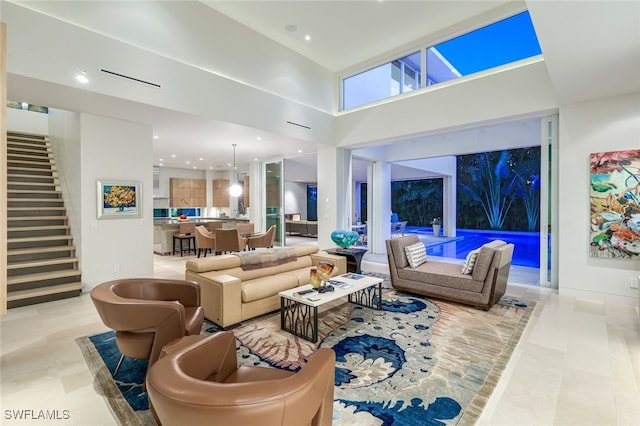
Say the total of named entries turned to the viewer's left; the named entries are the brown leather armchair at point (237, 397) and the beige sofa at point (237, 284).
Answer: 0

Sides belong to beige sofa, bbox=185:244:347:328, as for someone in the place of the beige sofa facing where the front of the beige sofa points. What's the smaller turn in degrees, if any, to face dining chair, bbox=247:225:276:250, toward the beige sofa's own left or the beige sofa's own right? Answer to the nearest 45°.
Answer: approximately 135° to the beige sofa's own left

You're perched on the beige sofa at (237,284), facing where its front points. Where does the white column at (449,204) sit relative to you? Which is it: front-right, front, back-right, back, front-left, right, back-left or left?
left

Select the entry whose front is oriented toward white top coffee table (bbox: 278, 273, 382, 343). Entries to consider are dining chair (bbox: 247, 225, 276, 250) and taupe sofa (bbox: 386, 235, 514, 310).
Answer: the taupe sofa

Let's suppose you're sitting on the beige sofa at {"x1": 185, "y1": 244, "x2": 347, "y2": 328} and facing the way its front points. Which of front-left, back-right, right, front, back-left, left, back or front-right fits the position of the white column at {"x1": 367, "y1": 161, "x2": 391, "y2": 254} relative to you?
left

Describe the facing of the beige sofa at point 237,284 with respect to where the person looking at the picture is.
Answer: facing the viewer and to the right of the viewer

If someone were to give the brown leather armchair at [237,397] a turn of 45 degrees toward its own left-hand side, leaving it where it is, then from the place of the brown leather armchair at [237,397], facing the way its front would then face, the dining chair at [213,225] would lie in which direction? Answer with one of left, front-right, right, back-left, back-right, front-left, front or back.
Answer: front

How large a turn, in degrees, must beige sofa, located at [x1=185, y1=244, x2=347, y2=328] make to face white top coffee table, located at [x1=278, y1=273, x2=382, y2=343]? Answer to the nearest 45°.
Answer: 0° — it already faces it

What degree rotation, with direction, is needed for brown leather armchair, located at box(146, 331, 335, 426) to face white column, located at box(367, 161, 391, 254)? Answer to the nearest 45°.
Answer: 0° — it already faces it

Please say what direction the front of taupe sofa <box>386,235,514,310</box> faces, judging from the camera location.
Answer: facing the viewer and to the left of the viewer

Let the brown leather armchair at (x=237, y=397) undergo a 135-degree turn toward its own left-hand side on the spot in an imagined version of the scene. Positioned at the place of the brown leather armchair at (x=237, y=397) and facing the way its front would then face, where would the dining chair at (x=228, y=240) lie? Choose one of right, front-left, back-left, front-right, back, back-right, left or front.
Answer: right
